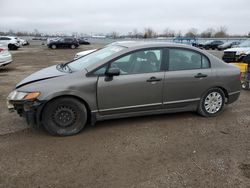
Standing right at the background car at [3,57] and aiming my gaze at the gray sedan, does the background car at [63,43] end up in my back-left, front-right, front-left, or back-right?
back-left

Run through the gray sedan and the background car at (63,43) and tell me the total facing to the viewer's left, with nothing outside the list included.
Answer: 2

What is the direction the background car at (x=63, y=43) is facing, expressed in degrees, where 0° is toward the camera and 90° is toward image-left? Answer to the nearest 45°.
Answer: approximately 90°

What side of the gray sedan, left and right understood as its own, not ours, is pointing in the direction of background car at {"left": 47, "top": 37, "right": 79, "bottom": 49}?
right

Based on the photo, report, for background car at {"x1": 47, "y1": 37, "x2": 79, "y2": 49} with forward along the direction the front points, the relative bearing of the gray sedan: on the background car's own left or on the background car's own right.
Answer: on the background car's own left

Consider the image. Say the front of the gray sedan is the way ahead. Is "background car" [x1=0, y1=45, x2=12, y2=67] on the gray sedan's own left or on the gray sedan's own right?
on the gray sedan's own right

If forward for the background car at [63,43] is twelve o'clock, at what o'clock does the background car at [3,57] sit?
the background car at [3,57] is roughly at 9 o'clock from the background car at [63,43].

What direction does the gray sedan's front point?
to the viewer's left
